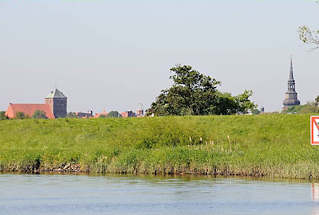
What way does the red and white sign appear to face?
toward the camera
